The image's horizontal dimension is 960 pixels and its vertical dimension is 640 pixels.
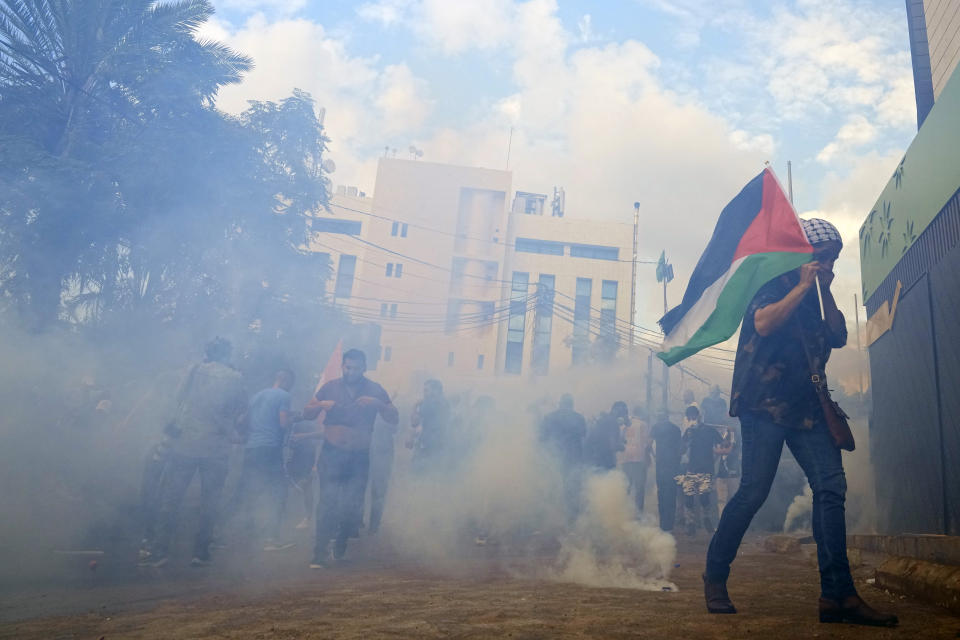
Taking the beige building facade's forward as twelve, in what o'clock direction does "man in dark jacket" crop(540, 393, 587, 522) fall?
The man in dark jacket is roughly at 12 o'clock from the beige building facade.

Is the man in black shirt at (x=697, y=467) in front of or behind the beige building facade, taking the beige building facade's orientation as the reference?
in front

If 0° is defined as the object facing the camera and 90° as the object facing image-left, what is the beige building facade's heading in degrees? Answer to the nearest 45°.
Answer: approximately 0°

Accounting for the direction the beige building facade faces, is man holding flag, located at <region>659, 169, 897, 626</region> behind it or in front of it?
in front

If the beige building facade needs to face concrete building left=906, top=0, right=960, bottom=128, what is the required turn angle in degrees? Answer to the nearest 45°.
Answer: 0° — it already faces it

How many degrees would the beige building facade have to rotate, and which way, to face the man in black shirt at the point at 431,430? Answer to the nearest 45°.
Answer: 0° — it already faces them

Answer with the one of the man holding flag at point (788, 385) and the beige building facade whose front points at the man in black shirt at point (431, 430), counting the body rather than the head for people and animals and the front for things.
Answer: the beige building facade
